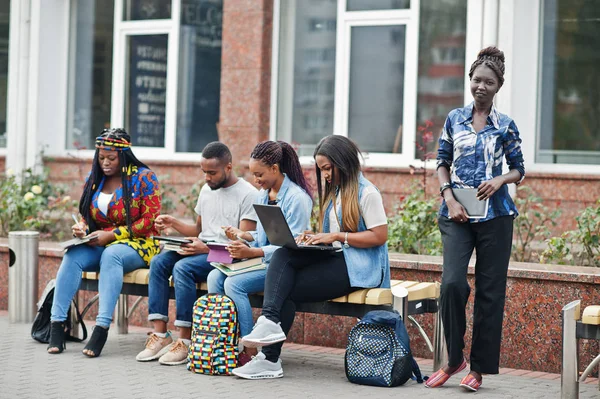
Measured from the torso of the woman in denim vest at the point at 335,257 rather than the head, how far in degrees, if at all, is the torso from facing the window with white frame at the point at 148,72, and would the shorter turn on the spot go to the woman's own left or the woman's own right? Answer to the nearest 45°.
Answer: approximately 90° to the woman's own right

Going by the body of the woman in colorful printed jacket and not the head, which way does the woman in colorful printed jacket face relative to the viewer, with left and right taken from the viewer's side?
facing the viewer and to the left of the viewer

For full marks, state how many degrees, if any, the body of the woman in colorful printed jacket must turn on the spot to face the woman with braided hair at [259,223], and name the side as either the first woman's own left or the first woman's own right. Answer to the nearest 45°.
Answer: approximately 90° to the first woman's own left

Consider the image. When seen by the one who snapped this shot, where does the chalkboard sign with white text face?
facing the viewer

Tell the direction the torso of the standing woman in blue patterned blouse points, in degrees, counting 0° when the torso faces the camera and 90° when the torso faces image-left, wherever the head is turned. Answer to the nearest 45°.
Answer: approximately 0°

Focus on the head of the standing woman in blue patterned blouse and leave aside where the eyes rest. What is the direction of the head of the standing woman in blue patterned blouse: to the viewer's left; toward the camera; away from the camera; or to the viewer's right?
toward the camera

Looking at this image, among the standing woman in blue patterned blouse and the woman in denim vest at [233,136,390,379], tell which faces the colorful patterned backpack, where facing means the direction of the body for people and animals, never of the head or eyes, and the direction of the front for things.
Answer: the woman in denim vest

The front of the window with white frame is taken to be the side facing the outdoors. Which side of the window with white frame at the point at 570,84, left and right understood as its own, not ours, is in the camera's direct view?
front
